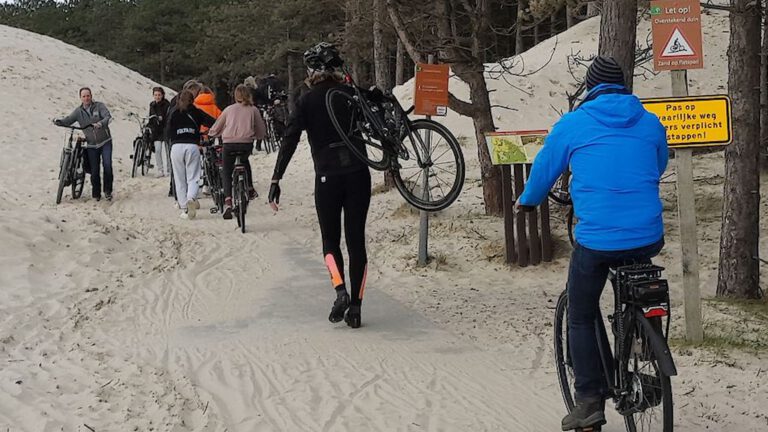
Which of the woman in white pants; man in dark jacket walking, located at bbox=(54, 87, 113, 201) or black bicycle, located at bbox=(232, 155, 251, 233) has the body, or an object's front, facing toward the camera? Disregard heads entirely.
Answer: the man in dark jacket walking

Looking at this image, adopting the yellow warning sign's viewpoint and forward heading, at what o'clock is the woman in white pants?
The woman in white pants is roughly at 4 o'clock from the yellow warning sign.

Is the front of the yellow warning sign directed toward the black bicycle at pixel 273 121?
no

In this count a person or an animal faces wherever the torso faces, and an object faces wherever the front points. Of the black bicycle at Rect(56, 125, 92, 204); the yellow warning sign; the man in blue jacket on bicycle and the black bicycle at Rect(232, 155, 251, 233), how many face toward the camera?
2

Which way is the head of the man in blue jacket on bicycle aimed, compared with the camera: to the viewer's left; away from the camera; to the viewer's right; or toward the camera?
away from the camera

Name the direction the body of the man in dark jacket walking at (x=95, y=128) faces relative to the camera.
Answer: toward the camera

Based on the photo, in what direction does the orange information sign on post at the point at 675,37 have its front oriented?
toward the camera

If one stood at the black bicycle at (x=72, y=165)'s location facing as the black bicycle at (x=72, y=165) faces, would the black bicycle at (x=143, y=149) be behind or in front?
behind

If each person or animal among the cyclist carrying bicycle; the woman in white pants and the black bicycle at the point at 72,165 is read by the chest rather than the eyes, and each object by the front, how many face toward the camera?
1

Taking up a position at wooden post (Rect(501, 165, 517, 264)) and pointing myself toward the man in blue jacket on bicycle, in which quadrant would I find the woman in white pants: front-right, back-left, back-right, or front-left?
back-right

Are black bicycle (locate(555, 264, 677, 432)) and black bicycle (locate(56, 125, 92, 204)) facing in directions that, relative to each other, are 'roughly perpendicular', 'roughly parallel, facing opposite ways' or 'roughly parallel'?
roughly parallel, facing opposite ways

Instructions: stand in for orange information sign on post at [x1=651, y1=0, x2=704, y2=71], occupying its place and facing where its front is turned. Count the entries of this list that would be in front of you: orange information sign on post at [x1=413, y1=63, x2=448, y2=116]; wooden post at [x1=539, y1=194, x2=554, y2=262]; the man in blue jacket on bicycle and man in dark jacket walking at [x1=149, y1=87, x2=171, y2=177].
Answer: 1

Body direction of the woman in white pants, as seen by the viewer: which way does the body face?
away from the camera

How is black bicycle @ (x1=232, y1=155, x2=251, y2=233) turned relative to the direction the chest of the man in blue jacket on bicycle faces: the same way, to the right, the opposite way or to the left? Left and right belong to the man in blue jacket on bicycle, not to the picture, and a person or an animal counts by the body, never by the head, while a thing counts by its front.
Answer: the same way

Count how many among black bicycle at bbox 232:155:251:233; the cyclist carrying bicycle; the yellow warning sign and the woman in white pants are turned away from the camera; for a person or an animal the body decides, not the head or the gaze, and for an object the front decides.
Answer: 3

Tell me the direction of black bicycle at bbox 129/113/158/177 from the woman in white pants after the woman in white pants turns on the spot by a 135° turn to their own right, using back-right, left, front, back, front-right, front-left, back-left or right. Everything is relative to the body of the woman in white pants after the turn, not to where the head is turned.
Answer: back-left

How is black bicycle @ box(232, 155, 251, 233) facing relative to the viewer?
away from the camera

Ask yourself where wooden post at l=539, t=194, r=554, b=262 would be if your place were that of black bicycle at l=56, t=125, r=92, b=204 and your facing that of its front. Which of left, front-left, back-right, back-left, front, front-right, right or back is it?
front-left

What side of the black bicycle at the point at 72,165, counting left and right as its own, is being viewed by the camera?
front

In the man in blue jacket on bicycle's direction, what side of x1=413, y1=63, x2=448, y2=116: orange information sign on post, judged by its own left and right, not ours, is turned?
front

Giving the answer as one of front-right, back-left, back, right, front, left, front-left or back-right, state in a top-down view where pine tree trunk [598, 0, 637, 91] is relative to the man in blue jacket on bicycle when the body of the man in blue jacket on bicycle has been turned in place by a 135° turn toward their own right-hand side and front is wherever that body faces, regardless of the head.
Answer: left
